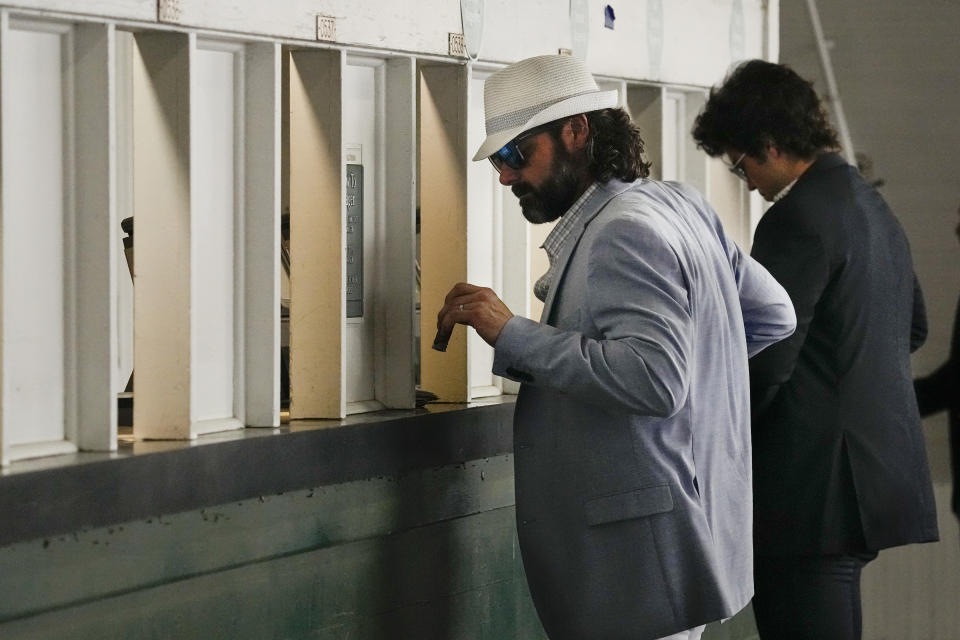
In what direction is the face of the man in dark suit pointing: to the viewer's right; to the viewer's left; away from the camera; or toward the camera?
to the viewer's left

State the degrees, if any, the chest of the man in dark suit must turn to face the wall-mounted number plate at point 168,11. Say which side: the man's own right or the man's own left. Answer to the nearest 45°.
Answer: approximately 90° to the man's own left

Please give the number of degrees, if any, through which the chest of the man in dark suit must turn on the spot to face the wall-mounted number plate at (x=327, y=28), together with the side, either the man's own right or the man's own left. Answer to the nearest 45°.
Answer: approximately 90° to the man's own left

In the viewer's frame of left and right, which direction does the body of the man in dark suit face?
facing away from the viewer and to the left of the viewer

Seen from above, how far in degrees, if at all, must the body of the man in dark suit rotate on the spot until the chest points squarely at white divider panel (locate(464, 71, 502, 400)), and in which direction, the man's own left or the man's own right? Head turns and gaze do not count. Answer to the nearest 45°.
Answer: approximately 45° to the man's own left

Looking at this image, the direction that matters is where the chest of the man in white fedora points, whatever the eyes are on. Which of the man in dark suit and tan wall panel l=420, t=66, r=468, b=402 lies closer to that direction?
the tan wall panel

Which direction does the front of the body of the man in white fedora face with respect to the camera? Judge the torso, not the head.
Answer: to the viewer's left

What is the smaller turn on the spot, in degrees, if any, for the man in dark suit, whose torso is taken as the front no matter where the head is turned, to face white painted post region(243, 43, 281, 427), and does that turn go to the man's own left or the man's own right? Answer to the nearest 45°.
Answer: approximately 90° to the man's own left

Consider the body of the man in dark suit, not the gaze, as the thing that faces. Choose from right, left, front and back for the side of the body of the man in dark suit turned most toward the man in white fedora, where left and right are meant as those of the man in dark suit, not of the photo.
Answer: left
